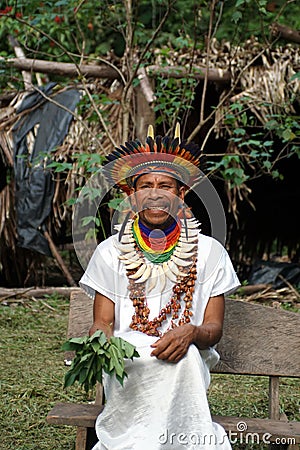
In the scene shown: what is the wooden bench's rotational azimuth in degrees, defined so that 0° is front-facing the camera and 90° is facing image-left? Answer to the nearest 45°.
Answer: approximately 45°

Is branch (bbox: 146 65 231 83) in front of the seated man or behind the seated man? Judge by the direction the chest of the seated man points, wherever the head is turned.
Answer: behind

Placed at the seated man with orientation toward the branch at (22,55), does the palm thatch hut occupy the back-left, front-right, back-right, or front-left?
front-right

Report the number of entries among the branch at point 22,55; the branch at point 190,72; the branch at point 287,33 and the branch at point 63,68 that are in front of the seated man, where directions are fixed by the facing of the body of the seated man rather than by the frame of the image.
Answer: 0

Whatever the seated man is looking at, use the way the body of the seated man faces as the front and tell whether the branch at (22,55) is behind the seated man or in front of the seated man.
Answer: behind

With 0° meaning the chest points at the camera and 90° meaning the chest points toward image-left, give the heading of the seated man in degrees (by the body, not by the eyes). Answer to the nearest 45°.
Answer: approximately 0°

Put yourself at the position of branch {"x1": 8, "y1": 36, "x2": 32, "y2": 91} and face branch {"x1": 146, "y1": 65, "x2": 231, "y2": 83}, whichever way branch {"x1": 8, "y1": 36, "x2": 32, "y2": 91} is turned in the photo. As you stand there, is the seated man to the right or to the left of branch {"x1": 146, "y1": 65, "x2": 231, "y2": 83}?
right

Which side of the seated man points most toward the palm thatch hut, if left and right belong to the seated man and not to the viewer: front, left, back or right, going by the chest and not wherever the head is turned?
back

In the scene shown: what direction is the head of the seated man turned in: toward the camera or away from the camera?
toward the camera

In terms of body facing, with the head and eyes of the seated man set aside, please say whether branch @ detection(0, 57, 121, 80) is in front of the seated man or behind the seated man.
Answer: behind

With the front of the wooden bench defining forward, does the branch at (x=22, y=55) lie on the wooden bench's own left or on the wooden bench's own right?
on the wooden bench's own right
